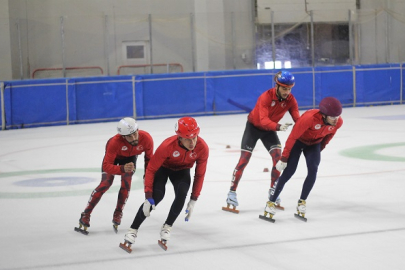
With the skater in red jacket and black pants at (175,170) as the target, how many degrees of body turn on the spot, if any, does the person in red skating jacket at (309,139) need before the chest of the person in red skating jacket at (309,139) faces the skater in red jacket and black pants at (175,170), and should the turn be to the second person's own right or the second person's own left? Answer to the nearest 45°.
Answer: approximately 90° to the second person's own right

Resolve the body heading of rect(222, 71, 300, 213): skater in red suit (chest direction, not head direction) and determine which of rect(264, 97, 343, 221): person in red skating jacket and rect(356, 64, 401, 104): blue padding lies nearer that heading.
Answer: the person in red skating jacket

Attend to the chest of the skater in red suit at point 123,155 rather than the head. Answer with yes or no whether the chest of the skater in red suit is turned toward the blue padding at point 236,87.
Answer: no

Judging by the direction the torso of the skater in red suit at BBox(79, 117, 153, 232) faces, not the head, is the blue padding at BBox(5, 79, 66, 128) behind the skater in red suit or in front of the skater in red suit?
behind

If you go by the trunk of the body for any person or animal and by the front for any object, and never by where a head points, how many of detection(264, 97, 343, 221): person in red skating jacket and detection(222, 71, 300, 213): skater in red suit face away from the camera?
0

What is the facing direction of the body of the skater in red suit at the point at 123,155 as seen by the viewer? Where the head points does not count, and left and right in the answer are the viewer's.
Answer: facing the viewer and to the right of the viewer

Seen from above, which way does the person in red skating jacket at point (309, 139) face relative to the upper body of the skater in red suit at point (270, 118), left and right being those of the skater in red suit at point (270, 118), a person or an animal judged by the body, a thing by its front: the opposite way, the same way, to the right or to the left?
the same way

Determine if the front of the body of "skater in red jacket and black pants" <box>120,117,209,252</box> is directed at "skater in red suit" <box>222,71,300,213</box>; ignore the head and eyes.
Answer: no

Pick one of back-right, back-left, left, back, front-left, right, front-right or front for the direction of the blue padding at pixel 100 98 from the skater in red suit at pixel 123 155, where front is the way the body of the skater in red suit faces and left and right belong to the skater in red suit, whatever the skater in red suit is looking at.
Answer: back-left

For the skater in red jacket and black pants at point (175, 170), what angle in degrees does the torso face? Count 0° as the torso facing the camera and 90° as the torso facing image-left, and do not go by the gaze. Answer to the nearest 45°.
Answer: approximately 315°

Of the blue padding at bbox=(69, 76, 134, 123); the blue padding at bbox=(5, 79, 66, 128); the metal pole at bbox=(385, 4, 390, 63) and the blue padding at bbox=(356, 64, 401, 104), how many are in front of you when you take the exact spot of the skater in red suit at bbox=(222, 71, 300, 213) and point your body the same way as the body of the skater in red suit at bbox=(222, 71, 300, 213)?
0

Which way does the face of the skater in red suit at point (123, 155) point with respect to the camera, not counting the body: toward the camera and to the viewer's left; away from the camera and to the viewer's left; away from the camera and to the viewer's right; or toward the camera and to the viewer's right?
toward the camera and to the viewer's right

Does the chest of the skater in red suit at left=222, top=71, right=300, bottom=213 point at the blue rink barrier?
no

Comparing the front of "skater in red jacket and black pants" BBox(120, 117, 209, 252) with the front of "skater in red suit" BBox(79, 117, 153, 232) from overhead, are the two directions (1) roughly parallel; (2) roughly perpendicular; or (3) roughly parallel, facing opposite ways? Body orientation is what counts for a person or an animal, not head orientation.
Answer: roughly parallel

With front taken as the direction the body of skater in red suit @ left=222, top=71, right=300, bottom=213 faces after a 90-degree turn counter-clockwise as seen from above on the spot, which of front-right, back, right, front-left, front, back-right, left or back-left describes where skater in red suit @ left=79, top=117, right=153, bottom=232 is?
back

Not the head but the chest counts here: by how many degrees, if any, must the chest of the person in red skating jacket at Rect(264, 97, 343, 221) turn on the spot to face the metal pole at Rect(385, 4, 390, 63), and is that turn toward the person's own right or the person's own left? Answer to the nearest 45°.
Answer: approximately 135° to the person's own left

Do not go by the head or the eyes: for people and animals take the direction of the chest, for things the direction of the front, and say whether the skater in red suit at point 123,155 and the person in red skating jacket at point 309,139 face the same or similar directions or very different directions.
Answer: same or similar directions

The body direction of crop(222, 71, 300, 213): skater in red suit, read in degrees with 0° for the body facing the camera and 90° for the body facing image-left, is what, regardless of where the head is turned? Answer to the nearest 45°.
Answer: approximately 315°
